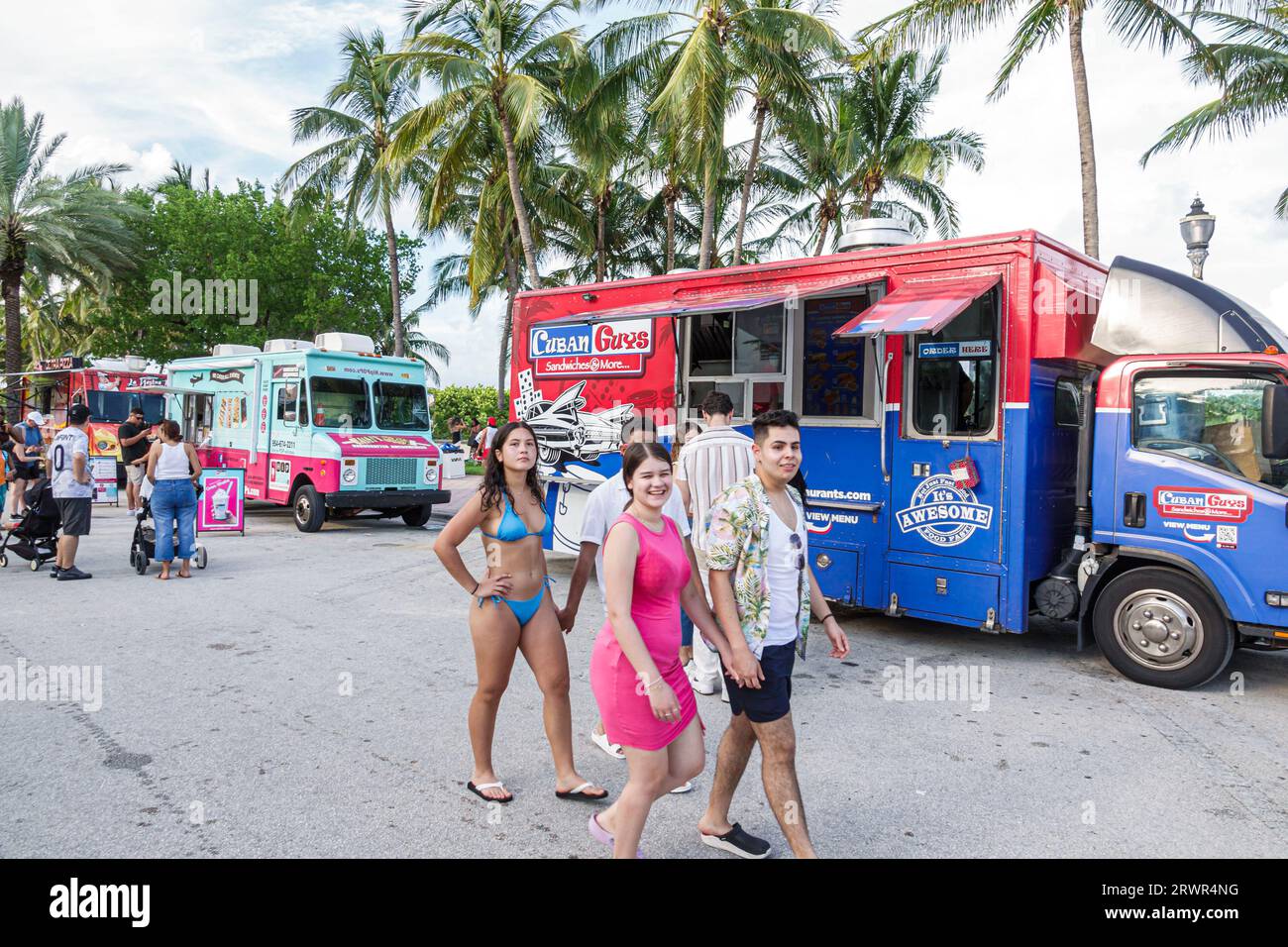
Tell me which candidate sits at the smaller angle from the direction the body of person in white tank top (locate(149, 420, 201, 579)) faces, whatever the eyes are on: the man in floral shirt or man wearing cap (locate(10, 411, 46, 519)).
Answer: the man wearing cap

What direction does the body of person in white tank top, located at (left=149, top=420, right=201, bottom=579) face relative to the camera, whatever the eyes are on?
away from the camera

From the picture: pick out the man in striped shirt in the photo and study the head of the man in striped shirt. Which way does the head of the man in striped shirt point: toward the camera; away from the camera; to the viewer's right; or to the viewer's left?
away from the camera

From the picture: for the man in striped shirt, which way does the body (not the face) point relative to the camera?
away from the camera

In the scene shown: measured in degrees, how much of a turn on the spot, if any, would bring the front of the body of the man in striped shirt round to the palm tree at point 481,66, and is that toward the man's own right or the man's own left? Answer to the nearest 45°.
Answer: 0° — they already face it

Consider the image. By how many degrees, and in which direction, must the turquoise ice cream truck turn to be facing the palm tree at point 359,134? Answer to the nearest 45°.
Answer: approximately 135° to its left

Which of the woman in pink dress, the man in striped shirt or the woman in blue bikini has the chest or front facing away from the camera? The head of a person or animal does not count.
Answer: the man in striped shirt

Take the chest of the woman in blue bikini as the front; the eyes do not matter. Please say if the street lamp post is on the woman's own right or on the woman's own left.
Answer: on the woman's own left

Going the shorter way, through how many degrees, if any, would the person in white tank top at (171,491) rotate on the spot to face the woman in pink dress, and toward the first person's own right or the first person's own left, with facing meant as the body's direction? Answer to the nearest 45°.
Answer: approximately 180°
